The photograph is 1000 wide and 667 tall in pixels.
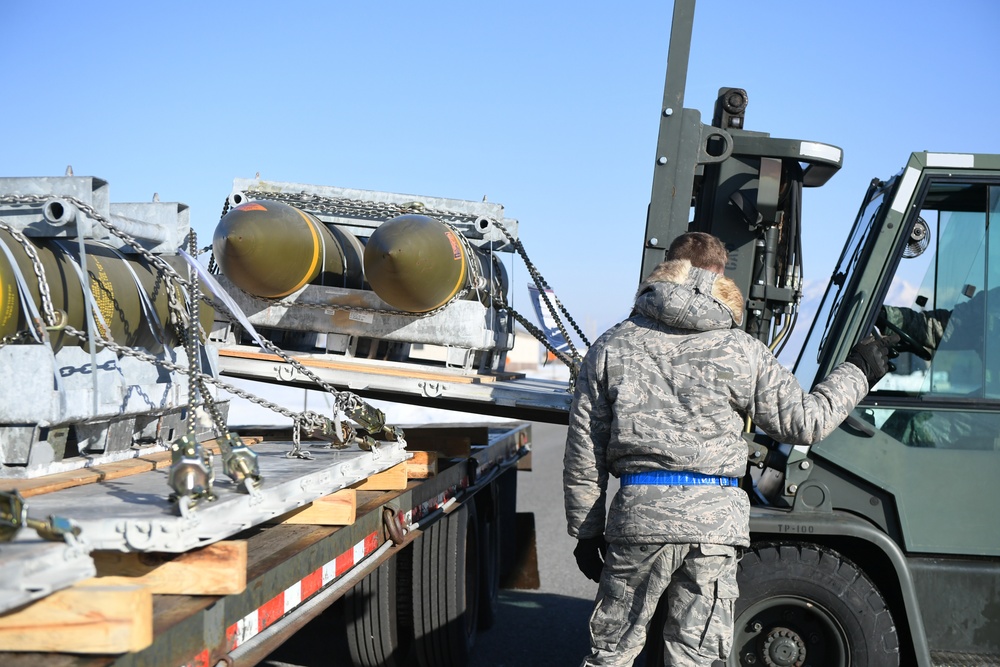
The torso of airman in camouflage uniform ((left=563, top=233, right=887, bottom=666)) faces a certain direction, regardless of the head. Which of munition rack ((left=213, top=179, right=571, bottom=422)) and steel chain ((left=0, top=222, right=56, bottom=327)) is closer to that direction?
the munition rack

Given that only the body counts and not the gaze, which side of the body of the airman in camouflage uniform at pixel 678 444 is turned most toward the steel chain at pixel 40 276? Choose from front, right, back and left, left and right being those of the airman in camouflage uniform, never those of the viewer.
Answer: left

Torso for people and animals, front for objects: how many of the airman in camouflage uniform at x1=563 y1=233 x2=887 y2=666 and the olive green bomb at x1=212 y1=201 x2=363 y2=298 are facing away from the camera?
1

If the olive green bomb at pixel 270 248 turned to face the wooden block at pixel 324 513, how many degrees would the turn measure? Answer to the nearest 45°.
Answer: approximately 45° to its left

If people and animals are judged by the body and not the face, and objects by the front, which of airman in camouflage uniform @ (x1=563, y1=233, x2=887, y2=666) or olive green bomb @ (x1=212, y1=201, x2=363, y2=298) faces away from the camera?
the airman in camouflage uniform

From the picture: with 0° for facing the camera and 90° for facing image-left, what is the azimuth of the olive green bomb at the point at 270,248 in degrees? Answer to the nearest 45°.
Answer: approximately 45°

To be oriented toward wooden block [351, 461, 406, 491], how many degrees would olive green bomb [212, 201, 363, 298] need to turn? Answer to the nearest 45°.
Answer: approximately 90° to its left

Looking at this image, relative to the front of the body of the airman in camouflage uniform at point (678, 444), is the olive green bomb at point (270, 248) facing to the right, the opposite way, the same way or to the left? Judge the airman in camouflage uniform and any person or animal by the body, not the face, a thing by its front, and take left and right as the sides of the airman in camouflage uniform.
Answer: the opposite way

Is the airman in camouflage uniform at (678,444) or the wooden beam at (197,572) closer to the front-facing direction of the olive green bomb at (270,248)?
the wooden beam

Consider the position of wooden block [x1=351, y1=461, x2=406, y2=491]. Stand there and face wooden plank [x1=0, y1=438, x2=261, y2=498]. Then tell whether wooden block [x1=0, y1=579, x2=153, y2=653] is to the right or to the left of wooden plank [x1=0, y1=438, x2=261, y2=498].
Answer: left

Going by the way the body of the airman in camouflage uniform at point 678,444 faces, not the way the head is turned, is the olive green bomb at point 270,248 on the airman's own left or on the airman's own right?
on the airman's own left

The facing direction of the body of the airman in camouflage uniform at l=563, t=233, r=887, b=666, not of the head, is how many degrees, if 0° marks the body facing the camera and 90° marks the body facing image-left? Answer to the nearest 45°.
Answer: approximately 180°
